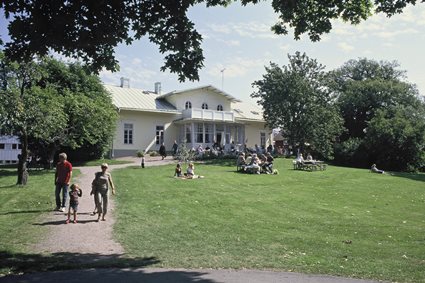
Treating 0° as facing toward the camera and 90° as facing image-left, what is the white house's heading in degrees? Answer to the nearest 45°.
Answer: approximately 315°

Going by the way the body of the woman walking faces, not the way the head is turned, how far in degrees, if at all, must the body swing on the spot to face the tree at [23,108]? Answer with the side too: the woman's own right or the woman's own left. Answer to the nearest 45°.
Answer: approximately 135° to the woman's own right

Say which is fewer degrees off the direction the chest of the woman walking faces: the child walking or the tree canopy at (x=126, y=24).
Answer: the tree canopy

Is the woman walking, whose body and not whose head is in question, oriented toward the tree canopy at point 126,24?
yes

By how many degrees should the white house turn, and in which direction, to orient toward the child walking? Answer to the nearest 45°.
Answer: approximately 45° to its right

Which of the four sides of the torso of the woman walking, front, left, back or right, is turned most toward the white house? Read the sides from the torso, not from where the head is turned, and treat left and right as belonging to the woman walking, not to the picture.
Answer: back

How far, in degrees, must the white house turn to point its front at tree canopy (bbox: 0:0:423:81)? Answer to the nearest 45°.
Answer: approximately 45° to its right

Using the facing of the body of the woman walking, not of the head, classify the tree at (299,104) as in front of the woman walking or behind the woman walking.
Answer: behind

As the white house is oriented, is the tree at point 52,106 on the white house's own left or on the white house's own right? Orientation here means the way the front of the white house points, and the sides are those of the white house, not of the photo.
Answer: on the white house's own right

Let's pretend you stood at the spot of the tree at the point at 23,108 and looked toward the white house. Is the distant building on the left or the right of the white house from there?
left

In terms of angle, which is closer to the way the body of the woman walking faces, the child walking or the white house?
the child walking

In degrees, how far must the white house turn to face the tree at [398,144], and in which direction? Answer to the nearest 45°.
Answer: approximately 45° to its left
